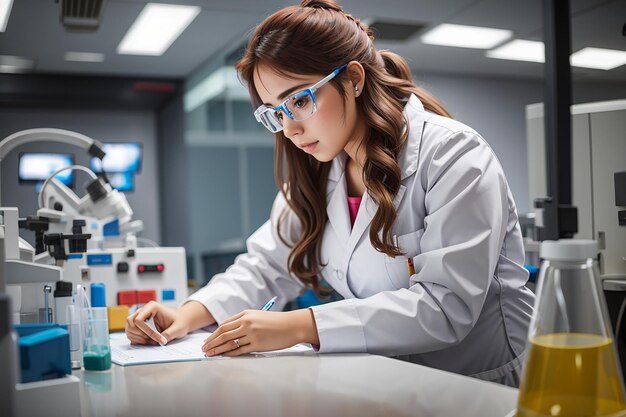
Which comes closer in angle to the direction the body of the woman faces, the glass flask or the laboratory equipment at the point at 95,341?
the laboratory equipment

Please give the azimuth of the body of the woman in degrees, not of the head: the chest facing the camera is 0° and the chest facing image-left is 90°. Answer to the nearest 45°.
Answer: approximately 45°

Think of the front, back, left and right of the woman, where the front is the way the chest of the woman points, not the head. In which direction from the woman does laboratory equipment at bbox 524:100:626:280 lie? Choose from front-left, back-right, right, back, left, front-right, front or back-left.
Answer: back

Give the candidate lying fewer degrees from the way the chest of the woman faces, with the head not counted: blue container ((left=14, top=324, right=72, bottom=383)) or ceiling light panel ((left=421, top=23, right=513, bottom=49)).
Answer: the blue container

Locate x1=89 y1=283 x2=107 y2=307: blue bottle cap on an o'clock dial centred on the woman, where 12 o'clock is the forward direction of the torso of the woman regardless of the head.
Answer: The blue bottle cap is roughly at 1 o'clock from the woman.

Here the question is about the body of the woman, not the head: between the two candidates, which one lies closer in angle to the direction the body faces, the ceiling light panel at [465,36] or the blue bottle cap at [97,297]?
the blue bottle cap

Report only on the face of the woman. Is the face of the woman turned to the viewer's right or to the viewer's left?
to the viewer's left

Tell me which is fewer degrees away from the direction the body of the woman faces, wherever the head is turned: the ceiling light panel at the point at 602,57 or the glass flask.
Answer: the glass flask

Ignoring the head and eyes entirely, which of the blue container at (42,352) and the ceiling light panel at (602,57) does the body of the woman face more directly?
the blue container

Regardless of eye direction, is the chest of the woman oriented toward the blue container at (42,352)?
yes
